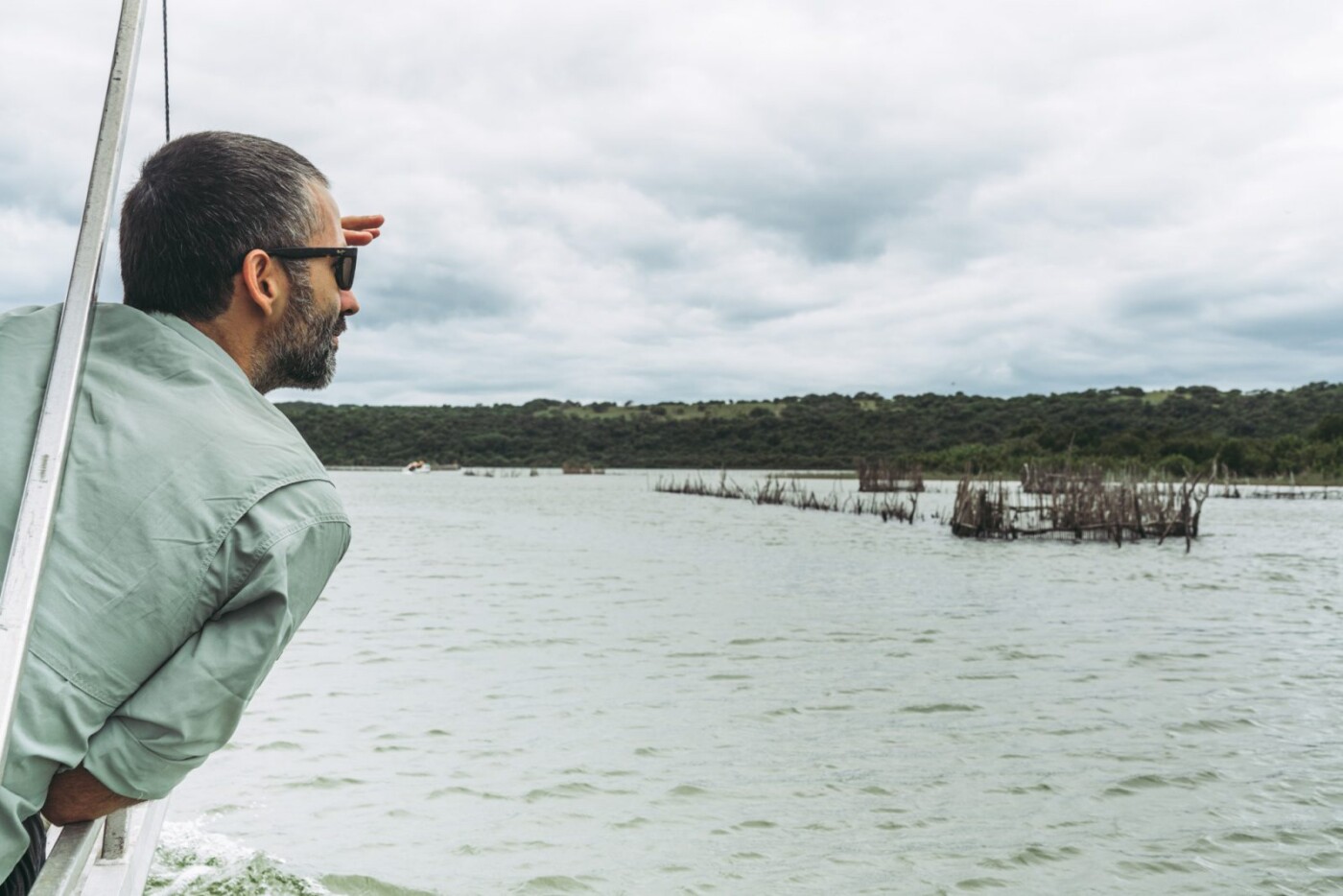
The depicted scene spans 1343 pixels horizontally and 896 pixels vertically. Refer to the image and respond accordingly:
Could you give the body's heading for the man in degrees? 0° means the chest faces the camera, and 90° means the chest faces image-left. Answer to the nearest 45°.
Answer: approximately 225°

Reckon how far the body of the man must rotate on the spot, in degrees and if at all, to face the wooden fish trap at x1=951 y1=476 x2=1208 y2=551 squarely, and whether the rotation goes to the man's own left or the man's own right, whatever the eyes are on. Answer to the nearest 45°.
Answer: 0° — they already face it
